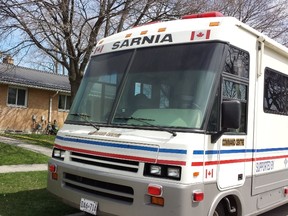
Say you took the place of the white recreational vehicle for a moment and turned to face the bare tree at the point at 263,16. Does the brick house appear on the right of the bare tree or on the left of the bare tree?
left

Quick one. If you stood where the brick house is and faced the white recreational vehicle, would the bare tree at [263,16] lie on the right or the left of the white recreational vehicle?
left

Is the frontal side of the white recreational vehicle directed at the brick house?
no

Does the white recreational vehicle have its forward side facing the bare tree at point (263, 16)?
no

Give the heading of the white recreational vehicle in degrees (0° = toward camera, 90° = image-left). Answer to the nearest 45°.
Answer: approximately 45°
